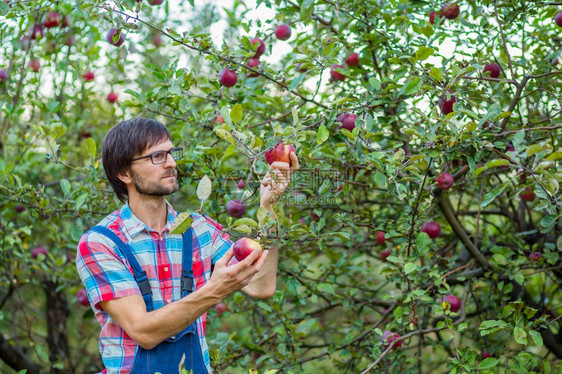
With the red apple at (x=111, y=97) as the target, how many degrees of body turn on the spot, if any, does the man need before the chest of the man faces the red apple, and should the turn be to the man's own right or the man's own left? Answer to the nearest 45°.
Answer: approximately 135° to the man's own left

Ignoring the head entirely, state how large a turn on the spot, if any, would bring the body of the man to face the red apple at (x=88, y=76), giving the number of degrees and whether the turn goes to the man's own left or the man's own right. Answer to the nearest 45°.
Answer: approximately 135° to the man's own left

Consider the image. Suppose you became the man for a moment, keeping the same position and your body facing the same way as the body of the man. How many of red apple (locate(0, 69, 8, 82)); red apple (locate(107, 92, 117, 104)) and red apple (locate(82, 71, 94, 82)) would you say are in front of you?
0

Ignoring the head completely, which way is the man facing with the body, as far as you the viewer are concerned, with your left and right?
facing the viewer and to the right of the viewer

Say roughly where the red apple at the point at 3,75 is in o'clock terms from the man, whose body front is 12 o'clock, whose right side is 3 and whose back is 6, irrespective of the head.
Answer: The red apple is roughly at 7 o'clock from the man.
